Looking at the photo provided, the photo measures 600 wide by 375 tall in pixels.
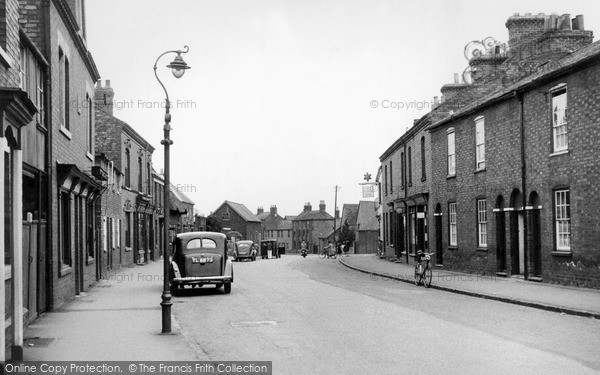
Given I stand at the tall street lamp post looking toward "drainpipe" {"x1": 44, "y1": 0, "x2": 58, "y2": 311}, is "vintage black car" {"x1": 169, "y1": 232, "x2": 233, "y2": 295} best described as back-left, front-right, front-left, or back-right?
front-right

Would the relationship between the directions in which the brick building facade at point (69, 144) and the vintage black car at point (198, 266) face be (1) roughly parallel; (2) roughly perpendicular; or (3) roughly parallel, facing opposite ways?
roughly perpendicular

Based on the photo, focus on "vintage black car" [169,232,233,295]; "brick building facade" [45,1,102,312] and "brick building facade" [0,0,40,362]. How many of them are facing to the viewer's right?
2

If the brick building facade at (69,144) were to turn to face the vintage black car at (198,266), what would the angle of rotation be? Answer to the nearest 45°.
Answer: approximately 45° to its left

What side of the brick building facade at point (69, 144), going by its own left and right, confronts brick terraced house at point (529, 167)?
front

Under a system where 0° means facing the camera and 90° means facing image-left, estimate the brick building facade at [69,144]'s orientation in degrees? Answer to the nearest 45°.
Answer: approximately 270°

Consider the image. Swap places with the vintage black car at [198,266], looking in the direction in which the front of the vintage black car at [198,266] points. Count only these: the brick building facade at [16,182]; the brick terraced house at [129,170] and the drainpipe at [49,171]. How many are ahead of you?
1

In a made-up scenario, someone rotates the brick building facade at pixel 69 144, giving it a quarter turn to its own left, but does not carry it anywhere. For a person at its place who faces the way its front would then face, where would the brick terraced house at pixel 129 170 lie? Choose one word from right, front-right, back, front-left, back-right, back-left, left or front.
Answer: front

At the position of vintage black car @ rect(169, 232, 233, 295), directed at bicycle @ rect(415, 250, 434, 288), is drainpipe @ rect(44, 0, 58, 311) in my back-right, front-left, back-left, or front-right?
back-right

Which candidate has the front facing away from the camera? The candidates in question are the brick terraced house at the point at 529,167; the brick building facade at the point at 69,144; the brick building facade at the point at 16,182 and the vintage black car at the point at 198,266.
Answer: the vintage black car

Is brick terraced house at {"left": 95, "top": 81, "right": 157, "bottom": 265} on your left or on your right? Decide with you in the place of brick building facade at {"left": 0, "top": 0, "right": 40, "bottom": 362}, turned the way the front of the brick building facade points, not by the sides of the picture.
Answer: on your left

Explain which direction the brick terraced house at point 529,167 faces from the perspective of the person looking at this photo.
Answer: facing the viewer and to the left of the viewer

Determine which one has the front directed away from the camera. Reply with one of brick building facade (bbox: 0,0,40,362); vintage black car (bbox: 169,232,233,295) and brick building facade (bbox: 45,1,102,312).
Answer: the vintage black car

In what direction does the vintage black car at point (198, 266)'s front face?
away from the camera

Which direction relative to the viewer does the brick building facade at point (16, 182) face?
to the viewer's right

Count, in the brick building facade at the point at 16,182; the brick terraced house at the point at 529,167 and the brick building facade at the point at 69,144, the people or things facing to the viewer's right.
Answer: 2
